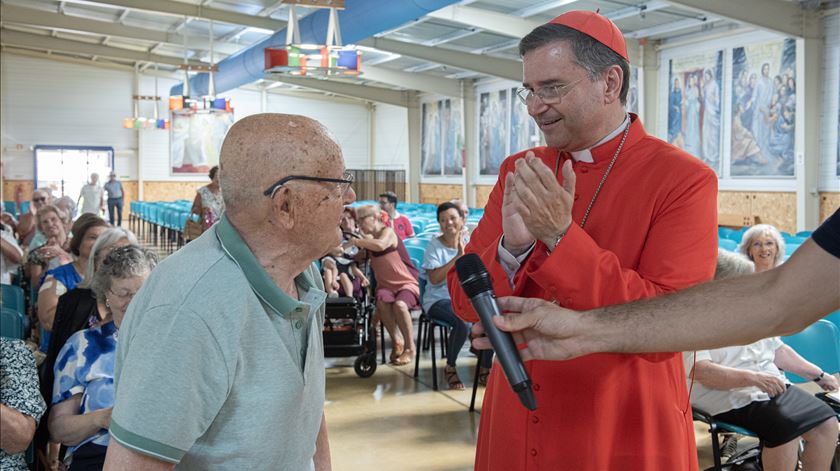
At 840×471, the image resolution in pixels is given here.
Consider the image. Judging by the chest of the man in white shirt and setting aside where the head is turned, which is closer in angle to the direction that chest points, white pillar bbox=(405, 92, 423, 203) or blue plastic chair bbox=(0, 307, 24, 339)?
the blue plastic chair

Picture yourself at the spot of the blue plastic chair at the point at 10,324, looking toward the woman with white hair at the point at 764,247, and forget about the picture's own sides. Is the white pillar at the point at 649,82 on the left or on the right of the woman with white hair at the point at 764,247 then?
left

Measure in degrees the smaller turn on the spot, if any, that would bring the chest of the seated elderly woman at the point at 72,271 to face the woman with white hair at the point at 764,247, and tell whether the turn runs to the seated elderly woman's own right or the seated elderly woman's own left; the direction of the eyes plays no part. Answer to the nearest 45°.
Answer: approximately 45° to the seated elderly woman's own left

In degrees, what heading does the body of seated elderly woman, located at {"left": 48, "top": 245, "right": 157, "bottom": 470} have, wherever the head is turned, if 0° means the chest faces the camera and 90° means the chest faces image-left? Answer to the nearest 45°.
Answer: approximately 315°

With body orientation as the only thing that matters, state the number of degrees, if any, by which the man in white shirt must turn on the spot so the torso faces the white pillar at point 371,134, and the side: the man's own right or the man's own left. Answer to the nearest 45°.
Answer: approximately 135° to the man's own left

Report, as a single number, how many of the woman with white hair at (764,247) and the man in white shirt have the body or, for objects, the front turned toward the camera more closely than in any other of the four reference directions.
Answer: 2
